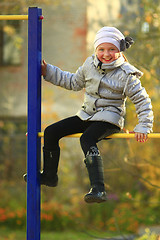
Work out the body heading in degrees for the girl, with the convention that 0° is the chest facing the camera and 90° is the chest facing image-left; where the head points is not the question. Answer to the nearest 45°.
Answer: approximately 45°
